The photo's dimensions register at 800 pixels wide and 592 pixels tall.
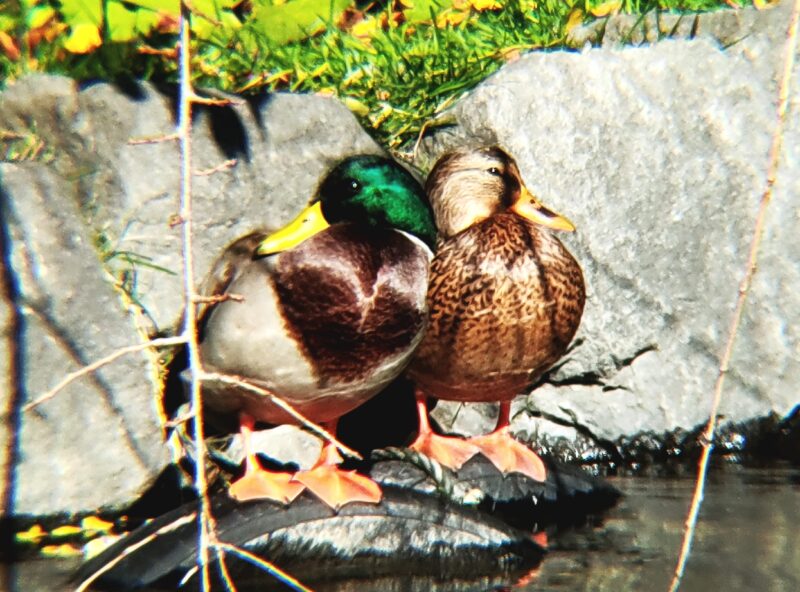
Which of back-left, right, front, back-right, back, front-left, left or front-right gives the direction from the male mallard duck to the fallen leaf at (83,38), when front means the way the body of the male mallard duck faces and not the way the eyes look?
back

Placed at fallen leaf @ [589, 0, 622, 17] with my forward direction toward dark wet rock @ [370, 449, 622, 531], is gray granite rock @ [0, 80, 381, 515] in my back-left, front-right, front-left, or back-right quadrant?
front-right
